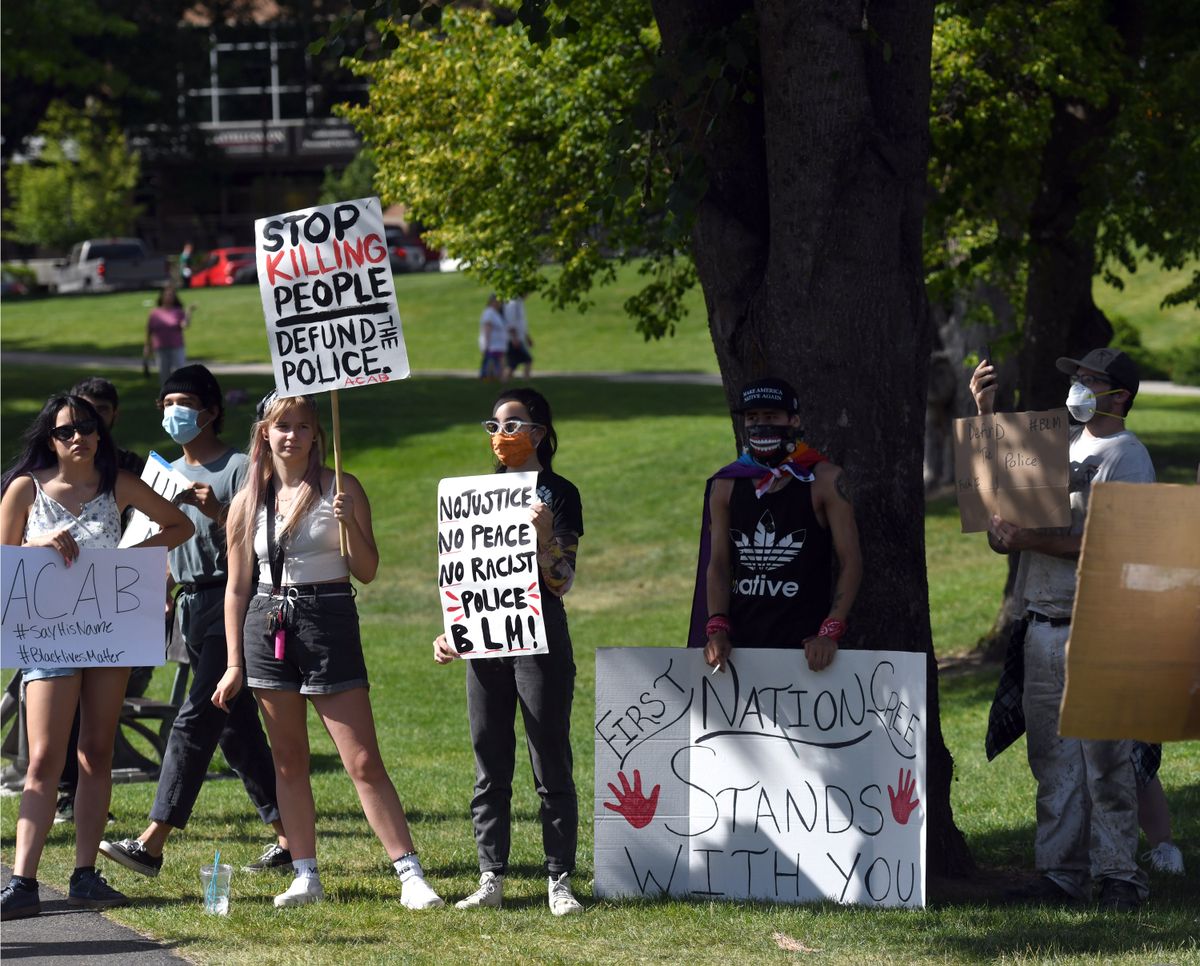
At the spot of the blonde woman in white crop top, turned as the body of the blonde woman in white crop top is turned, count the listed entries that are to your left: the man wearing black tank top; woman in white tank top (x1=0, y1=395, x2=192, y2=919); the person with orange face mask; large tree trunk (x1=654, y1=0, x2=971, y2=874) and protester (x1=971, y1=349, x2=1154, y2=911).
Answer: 4

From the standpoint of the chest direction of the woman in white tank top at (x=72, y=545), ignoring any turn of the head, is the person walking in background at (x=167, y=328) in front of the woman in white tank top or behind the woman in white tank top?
behind

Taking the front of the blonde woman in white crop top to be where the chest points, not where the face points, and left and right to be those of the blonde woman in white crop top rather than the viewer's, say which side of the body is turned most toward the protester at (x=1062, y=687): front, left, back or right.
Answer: left

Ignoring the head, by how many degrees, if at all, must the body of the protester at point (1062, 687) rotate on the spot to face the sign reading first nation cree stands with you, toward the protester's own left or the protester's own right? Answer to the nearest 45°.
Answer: approximately 45° to the protester's own right
